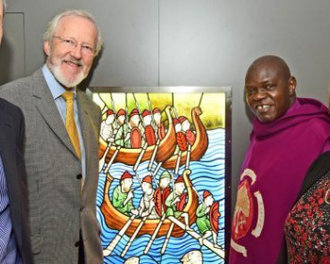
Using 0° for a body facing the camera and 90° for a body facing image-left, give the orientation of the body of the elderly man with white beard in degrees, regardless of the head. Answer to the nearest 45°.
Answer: approximately 315°

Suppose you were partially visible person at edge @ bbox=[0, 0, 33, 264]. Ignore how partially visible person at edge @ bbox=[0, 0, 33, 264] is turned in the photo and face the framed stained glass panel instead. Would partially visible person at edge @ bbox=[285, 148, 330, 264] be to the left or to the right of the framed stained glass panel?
right

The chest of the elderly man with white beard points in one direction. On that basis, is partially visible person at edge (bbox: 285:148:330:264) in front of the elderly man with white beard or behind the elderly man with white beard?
in front

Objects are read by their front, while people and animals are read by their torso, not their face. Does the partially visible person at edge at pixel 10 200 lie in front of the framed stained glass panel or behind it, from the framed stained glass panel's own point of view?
in front

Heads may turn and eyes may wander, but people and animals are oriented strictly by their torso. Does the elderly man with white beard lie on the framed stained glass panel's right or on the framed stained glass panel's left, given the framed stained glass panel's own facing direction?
on its right

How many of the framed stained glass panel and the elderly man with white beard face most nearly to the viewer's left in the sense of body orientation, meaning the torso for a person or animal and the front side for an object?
0

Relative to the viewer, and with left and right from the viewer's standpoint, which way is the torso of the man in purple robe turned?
facing the viewer and to the left of the viewer

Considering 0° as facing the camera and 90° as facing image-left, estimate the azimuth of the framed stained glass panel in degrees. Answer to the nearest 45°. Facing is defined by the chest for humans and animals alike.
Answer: approximately 0°

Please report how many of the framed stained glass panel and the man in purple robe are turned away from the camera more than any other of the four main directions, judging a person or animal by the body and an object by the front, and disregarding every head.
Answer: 0
